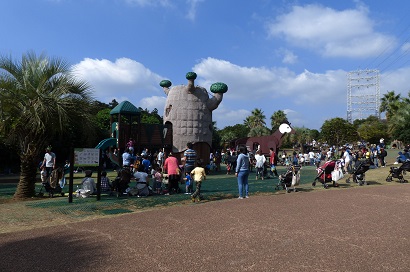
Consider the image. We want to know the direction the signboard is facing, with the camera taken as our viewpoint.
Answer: facing the viewer

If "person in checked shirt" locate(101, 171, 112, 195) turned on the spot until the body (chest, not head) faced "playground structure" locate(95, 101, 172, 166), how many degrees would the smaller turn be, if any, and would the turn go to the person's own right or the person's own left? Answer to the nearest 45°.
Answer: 0° — they already face it

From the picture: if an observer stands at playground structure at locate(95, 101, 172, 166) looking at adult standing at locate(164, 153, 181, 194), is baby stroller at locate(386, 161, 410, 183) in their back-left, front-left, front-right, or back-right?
front-left

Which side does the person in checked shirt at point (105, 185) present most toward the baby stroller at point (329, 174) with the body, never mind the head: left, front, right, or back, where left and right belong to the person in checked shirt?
right

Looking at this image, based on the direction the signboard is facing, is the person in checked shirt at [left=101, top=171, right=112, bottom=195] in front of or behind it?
behind

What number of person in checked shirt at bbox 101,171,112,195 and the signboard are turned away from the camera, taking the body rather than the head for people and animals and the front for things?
1

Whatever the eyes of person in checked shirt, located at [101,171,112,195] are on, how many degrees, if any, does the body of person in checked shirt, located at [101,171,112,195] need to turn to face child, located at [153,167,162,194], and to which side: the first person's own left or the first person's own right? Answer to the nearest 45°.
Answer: approximately 90° to the first person's own right

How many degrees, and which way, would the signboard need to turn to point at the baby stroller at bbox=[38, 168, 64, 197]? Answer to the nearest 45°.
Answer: approximately 135° to its right

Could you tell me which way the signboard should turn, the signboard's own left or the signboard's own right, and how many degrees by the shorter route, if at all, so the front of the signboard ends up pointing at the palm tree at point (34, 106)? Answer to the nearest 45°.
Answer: approximately 135° to the signboard's own right

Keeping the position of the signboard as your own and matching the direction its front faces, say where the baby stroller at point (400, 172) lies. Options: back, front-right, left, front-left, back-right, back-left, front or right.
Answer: left

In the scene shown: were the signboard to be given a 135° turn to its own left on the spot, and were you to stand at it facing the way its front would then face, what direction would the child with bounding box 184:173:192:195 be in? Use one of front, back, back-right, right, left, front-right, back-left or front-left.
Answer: front-right

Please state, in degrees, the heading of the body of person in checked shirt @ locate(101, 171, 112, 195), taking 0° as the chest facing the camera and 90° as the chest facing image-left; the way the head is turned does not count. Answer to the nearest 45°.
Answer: approximately 180°

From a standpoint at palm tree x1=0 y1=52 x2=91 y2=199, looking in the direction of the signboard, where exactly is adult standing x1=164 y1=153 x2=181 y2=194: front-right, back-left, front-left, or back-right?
front-left

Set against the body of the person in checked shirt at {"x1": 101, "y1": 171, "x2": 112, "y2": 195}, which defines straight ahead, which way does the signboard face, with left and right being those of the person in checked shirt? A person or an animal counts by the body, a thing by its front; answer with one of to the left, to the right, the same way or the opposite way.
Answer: the opposite way
